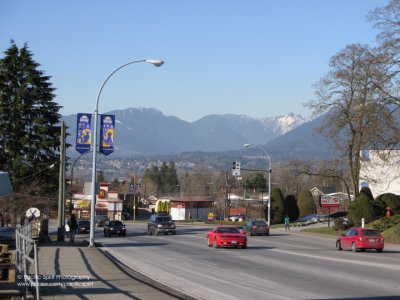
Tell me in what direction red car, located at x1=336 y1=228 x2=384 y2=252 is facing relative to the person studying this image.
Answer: facing away from the viewer and to the left of the viewer

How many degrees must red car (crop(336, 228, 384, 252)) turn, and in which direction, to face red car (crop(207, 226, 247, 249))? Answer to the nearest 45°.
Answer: approximately 45° to its left

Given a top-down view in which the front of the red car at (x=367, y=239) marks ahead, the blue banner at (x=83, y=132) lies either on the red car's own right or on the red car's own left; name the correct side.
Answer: on the red car's own left

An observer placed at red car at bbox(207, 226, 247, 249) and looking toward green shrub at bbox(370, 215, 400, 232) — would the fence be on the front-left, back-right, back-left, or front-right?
back-right

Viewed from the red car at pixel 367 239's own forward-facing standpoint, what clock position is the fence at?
The fence is roughly at 8 o'clock from the red car.
